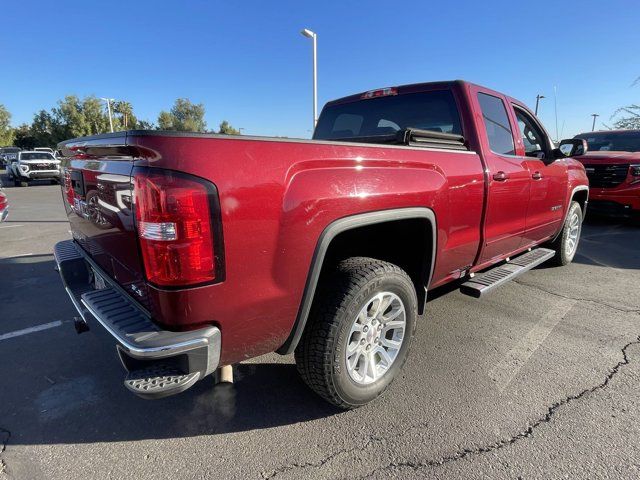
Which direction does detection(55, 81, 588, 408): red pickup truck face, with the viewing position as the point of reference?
facing away from the viewer and to the right of the viewer

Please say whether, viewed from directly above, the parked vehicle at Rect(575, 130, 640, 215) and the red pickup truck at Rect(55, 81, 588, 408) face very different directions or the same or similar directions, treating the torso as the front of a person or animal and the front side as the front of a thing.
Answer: very different directions

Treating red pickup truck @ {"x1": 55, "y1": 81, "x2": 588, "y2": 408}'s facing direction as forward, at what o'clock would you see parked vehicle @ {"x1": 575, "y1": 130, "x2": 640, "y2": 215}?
The parked vehicle is roughly at 12 o'clock from the red pickup truck.

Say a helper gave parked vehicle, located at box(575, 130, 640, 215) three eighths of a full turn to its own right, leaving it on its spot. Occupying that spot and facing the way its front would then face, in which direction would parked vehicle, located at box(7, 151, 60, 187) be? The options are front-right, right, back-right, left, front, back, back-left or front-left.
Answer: front-left

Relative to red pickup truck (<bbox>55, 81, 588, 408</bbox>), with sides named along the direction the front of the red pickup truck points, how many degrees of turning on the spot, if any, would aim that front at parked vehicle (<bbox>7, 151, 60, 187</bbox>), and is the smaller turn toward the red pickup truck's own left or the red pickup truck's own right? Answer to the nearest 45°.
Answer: approximately 90° to the red pickup truck's own left

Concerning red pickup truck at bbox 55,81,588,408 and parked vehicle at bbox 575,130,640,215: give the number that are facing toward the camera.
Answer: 1
